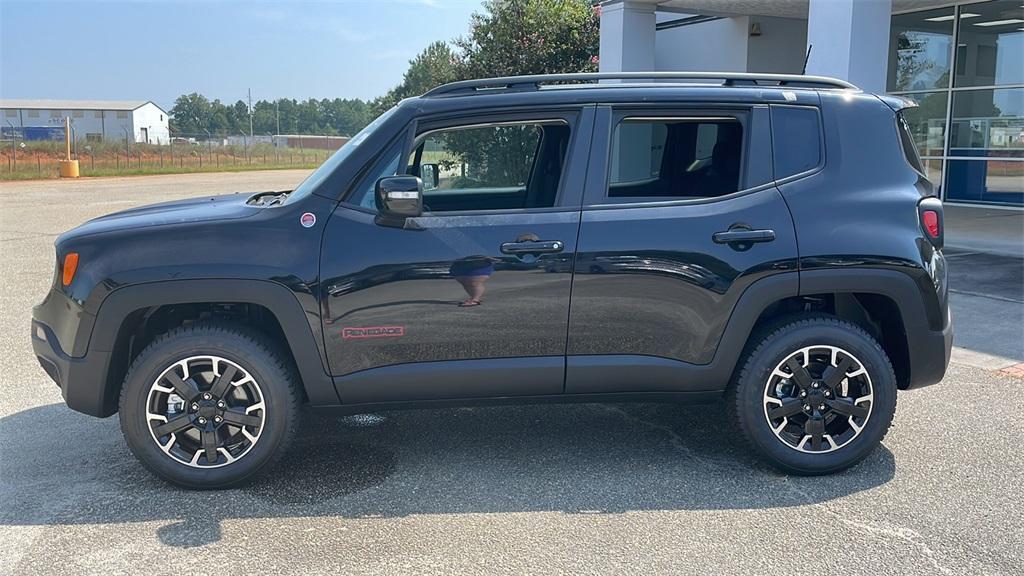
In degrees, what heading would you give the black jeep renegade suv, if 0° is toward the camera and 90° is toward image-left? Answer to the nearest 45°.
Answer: approximately 90°

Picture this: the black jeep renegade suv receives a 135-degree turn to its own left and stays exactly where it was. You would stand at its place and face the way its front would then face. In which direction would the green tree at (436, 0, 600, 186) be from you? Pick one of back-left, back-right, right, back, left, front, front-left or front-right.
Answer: back-left

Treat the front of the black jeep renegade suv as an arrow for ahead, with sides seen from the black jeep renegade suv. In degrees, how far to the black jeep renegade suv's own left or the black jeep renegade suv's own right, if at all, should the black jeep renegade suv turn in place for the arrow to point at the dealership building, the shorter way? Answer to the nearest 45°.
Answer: approximately 135° to the black jeep renegade suv's own right

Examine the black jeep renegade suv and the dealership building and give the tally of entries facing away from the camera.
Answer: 0
